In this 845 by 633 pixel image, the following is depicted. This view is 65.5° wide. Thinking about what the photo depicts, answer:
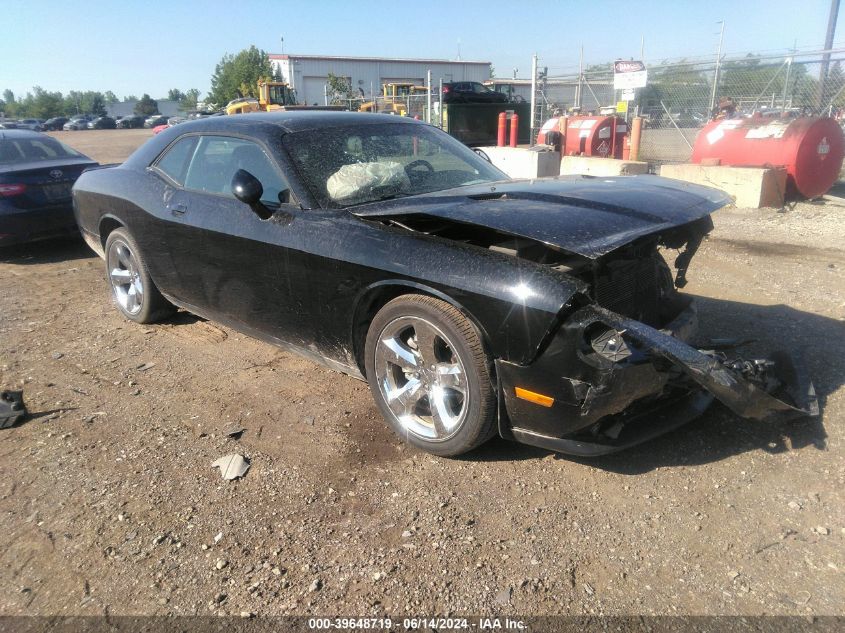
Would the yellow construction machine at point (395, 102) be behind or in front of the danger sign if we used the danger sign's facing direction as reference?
behind

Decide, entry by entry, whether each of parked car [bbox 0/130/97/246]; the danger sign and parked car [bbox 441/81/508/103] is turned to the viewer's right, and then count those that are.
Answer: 1

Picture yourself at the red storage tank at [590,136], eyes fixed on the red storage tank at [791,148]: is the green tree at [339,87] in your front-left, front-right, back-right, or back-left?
back-left

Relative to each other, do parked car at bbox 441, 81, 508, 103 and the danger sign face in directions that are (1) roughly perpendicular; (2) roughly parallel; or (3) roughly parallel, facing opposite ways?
roughly perpendicular

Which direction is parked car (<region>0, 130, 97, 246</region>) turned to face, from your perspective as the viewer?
facing away from the viewer and to the left of the viewer

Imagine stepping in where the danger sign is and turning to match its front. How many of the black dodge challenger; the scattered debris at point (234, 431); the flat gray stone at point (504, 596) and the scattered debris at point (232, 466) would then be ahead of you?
4

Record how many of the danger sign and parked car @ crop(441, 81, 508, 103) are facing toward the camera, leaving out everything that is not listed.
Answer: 1

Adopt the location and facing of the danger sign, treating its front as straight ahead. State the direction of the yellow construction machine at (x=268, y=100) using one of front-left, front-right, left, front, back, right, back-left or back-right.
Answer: back-right

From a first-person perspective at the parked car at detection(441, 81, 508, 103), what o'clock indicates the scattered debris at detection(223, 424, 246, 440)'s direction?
The scattered debris is roughly at 3 o'clock from the parked car.

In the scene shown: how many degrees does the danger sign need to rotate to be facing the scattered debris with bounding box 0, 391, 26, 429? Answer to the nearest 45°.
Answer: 0° — it already faces it

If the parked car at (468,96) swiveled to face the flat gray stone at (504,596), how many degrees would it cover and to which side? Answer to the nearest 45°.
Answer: approximately 90° to its right

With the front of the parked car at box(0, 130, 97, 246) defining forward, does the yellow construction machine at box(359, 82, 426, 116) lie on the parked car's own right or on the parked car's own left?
on the parked car's own right

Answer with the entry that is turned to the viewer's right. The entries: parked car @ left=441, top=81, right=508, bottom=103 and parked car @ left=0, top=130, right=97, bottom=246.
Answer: parked car @ left=441, top=81, right=508, bottom=103
